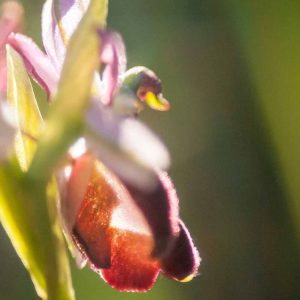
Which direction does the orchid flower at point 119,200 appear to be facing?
to the viewer's right
